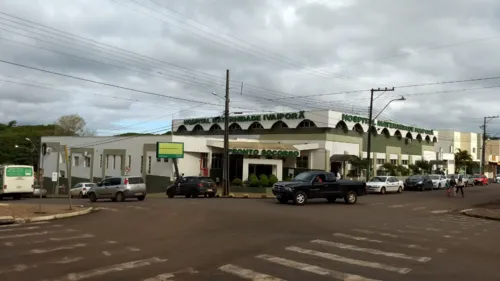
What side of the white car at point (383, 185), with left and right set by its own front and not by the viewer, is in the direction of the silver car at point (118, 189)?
front

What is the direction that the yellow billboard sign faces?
toward the camera

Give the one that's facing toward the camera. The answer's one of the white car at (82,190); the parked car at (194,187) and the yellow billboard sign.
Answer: the yellow billboard sign

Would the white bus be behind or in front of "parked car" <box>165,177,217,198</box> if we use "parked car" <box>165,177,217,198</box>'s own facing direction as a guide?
in front

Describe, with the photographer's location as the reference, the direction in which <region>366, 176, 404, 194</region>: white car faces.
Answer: facing the viewer and to the left of the viewer

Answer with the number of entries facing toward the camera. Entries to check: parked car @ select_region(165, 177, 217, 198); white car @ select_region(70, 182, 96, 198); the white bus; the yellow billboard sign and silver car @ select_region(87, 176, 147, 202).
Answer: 1

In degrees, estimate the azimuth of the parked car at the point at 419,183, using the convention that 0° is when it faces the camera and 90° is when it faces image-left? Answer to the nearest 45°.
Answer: approximately 45°

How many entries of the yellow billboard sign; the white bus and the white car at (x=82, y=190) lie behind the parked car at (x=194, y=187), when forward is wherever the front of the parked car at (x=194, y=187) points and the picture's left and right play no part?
0

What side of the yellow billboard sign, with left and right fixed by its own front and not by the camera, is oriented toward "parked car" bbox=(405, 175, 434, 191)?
left

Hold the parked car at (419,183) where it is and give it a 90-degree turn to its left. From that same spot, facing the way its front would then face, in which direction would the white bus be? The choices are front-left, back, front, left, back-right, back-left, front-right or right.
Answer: right
